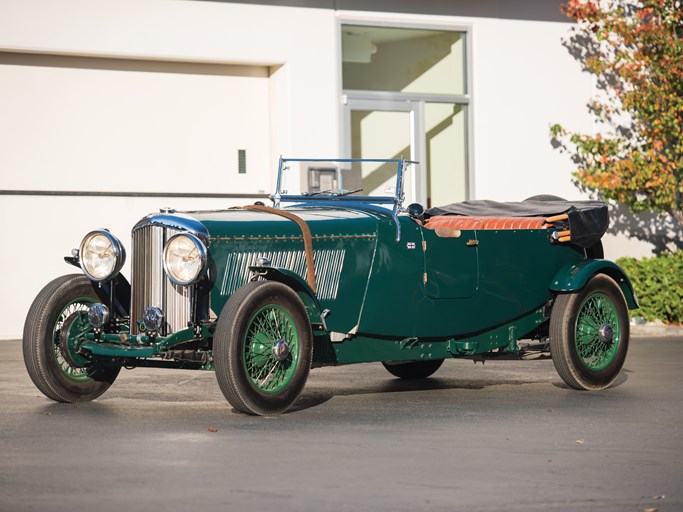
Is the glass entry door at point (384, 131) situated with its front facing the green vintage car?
yes

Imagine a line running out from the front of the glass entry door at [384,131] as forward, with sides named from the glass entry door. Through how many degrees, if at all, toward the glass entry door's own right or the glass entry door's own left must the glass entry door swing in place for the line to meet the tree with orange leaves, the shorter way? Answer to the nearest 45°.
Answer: approximately 90° to the glass entry door's own left

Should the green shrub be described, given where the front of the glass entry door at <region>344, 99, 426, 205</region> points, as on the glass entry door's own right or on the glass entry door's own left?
on the glass entry door's own left

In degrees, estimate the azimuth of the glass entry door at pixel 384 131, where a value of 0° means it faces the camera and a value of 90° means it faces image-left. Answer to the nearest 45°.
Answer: approximately 0°

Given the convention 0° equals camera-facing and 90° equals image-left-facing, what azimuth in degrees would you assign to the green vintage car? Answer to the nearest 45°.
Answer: approximately 45°

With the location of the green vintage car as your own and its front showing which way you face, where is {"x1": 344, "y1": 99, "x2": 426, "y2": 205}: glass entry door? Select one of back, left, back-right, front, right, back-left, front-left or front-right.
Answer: back-right

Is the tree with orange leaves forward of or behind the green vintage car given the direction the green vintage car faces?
behind

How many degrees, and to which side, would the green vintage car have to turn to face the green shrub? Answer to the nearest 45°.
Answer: approximately 180°
